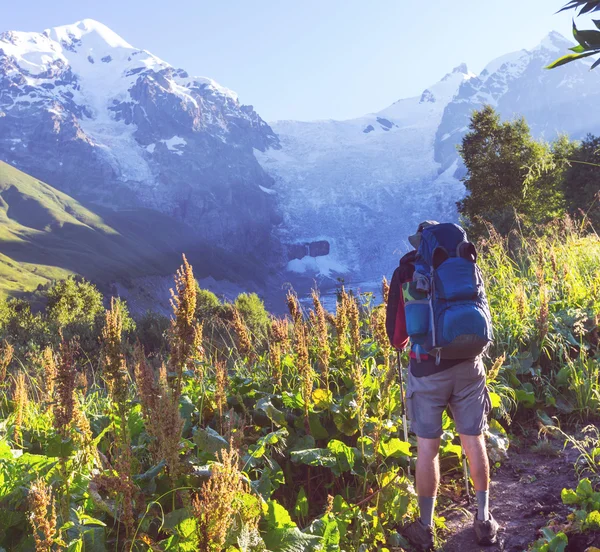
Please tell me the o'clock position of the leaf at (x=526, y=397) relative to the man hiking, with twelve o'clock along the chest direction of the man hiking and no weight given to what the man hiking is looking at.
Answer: The leaf is roughly at 2 o'clock from the man hiking.

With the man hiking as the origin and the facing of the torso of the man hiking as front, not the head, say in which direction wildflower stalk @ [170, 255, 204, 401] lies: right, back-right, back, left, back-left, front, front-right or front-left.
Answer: left

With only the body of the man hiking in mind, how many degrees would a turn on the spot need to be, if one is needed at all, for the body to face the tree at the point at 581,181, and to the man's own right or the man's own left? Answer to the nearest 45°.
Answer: approximately 45° to the man's own right

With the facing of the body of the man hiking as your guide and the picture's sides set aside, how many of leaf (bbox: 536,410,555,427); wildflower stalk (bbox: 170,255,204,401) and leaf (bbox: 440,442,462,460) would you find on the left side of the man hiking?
1

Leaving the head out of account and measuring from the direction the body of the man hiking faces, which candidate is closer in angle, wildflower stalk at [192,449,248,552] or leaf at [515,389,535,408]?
the leaf

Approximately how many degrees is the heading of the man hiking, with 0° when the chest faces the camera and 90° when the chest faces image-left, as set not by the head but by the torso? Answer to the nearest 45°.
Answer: approximately 135°

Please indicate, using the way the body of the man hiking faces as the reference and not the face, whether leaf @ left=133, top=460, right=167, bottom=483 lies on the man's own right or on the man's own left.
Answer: on the man's own left

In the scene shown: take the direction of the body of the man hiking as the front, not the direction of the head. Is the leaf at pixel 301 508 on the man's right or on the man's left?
on the man's left
